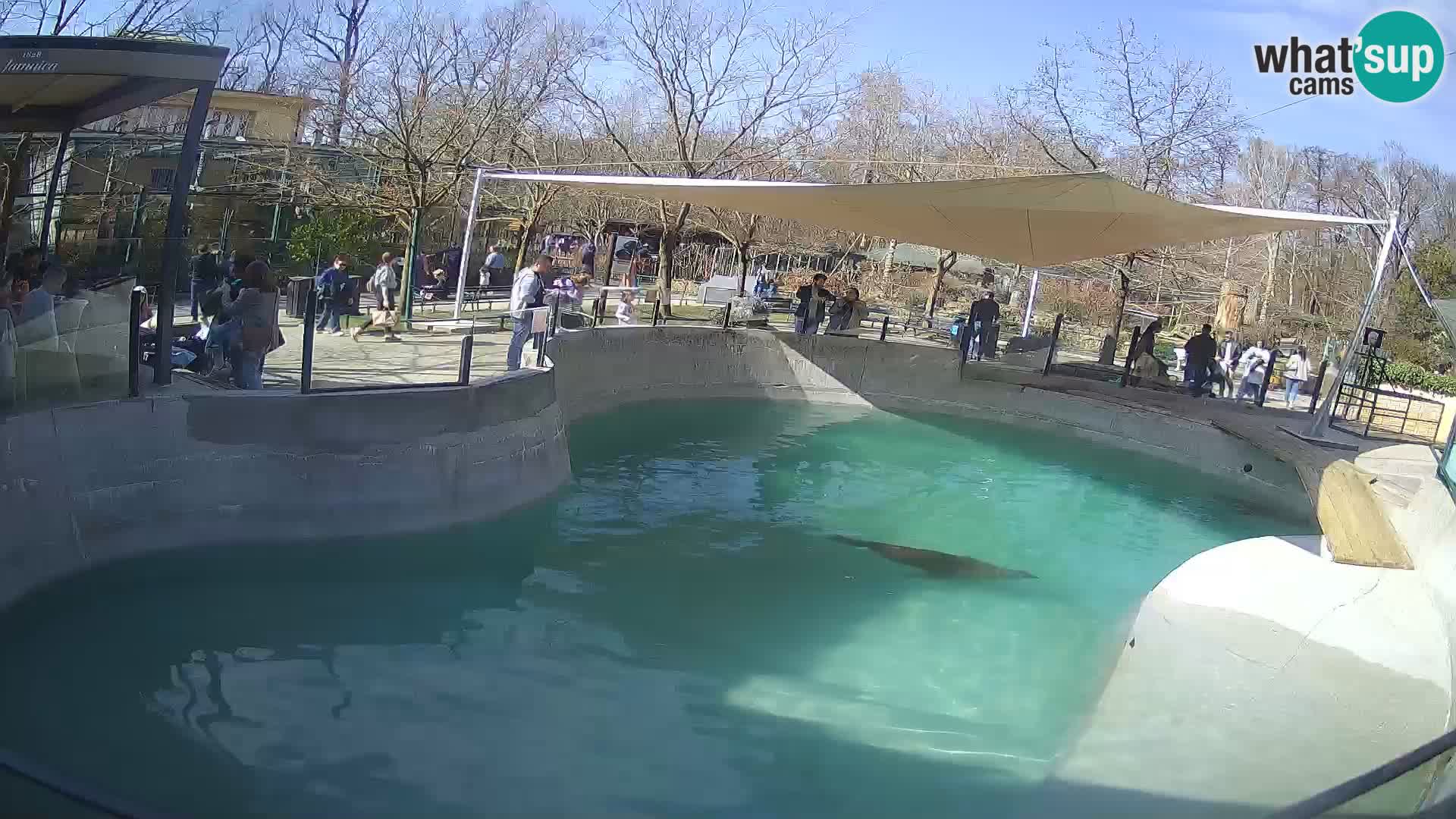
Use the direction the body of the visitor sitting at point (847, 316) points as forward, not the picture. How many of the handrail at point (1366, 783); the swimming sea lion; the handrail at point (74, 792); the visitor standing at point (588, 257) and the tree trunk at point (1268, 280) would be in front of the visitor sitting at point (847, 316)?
3

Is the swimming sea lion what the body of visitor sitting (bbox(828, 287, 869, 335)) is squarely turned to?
yes

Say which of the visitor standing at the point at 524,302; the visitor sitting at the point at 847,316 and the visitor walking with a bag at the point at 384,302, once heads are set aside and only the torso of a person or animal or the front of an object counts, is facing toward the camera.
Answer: the visitor sitting at the point at 847,316

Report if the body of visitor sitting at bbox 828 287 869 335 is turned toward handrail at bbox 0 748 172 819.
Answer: yes

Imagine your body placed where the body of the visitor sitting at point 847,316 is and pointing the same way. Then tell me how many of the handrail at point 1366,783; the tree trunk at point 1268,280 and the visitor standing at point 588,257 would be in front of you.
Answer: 1

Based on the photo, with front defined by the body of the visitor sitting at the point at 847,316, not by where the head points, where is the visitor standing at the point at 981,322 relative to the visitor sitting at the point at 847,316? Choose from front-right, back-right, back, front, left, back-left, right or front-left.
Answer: left
